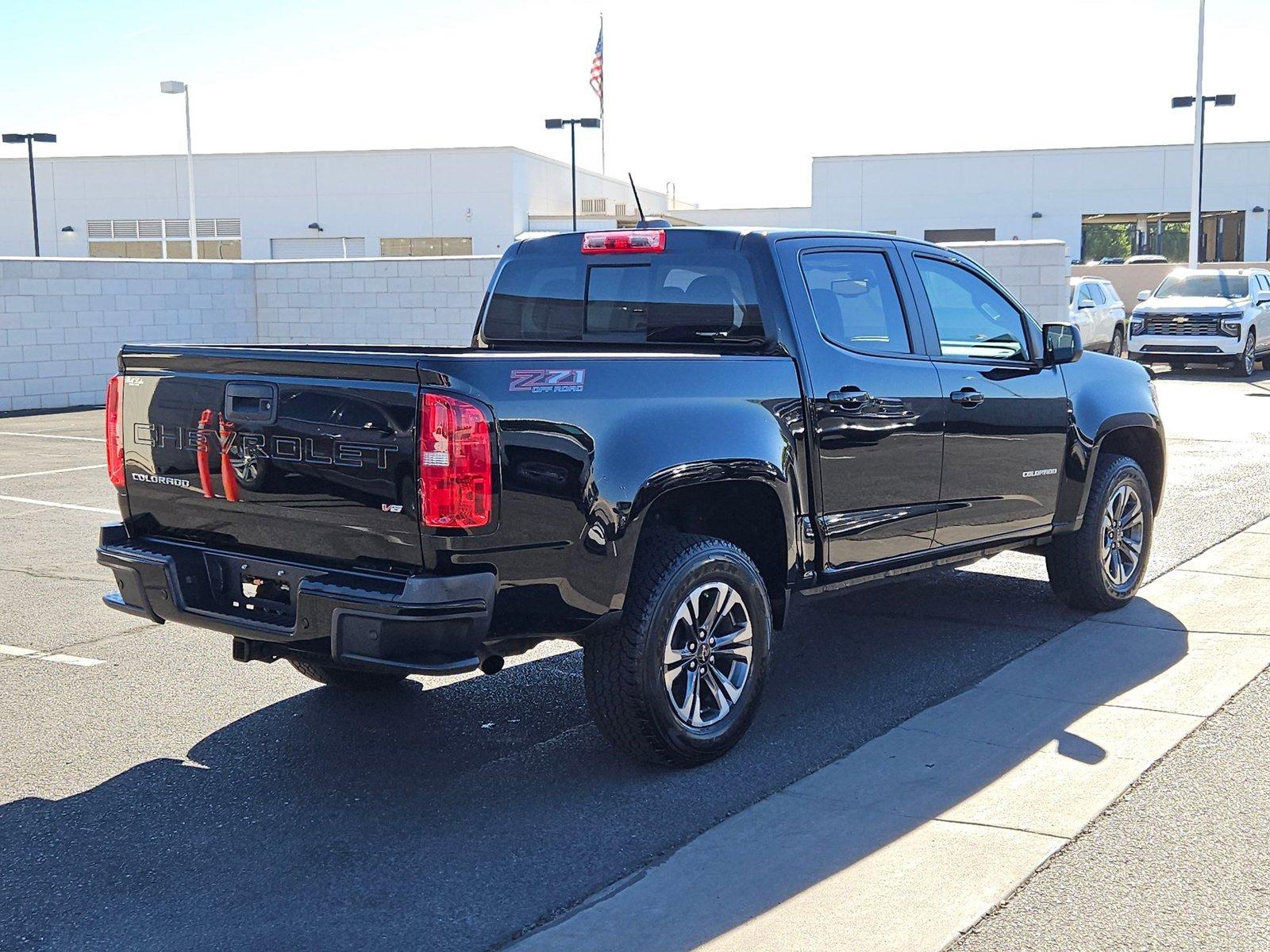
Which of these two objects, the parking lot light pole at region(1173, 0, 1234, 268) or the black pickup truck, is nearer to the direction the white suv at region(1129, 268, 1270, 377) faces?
the black pickup truck

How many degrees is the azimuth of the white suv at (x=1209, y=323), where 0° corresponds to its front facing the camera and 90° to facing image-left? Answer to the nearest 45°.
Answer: approximately 45°

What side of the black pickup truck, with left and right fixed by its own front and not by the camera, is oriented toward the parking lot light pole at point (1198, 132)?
front

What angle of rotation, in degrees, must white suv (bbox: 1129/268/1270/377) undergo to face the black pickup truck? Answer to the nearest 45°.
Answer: approximately 45° to its left

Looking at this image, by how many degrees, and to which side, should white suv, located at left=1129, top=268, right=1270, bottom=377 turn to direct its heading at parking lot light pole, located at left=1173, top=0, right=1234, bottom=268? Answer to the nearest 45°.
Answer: approximately 135° to its right

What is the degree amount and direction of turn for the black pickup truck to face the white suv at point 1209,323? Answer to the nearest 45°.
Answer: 0° — it already faces it

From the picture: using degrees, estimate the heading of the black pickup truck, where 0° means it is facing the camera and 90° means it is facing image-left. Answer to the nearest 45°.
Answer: approximately 225°

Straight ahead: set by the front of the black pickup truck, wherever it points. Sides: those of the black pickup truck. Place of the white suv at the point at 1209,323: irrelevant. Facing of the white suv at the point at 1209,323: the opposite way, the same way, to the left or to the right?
the opposite way

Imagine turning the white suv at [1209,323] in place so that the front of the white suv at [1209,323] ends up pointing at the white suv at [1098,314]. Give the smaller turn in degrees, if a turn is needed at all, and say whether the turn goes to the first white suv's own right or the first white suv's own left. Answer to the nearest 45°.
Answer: approximately 45° to the first white suv's own right

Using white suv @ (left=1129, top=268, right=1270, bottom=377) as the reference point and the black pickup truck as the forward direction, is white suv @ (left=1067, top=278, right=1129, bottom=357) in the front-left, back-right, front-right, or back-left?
back-right
